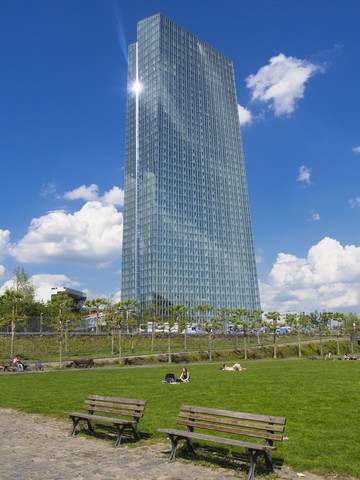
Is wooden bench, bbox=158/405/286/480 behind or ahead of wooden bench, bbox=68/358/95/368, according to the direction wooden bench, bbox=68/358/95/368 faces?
ahead

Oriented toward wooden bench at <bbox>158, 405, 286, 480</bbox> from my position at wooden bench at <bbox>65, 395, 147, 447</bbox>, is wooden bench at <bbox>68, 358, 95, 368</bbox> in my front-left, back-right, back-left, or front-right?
back-left

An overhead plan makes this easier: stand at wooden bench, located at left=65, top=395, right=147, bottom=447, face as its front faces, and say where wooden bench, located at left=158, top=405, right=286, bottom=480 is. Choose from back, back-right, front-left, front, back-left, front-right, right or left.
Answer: left

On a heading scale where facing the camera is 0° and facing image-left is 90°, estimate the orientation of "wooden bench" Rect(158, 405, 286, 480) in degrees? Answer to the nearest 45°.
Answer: approximately 45°

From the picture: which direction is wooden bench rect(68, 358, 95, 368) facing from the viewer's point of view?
toward the camera

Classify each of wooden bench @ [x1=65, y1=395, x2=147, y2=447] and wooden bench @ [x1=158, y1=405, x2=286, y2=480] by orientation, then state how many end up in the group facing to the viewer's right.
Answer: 0

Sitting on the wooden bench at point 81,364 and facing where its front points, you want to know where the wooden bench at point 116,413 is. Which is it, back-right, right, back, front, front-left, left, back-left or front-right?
front
